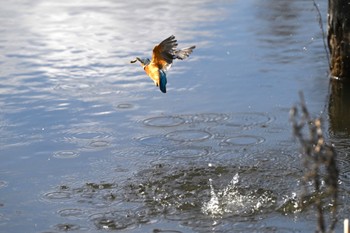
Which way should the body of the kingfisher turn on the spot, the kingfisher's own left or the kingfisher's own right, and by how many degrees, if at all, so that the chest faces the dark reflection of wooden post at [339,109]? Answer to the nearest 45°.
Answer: approximately 135° to the kingfisher's own right

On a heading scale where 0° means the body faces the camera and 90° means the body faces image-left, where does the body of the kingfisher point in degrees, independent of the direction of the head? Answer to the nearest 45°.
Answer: approximately 90°
